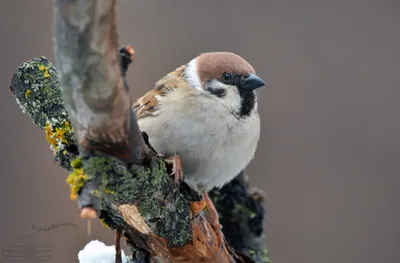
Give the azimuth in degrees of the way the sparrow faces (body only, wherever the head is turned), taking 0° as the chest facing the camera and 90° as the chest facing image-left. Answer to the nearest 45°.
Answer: approximately 315°
